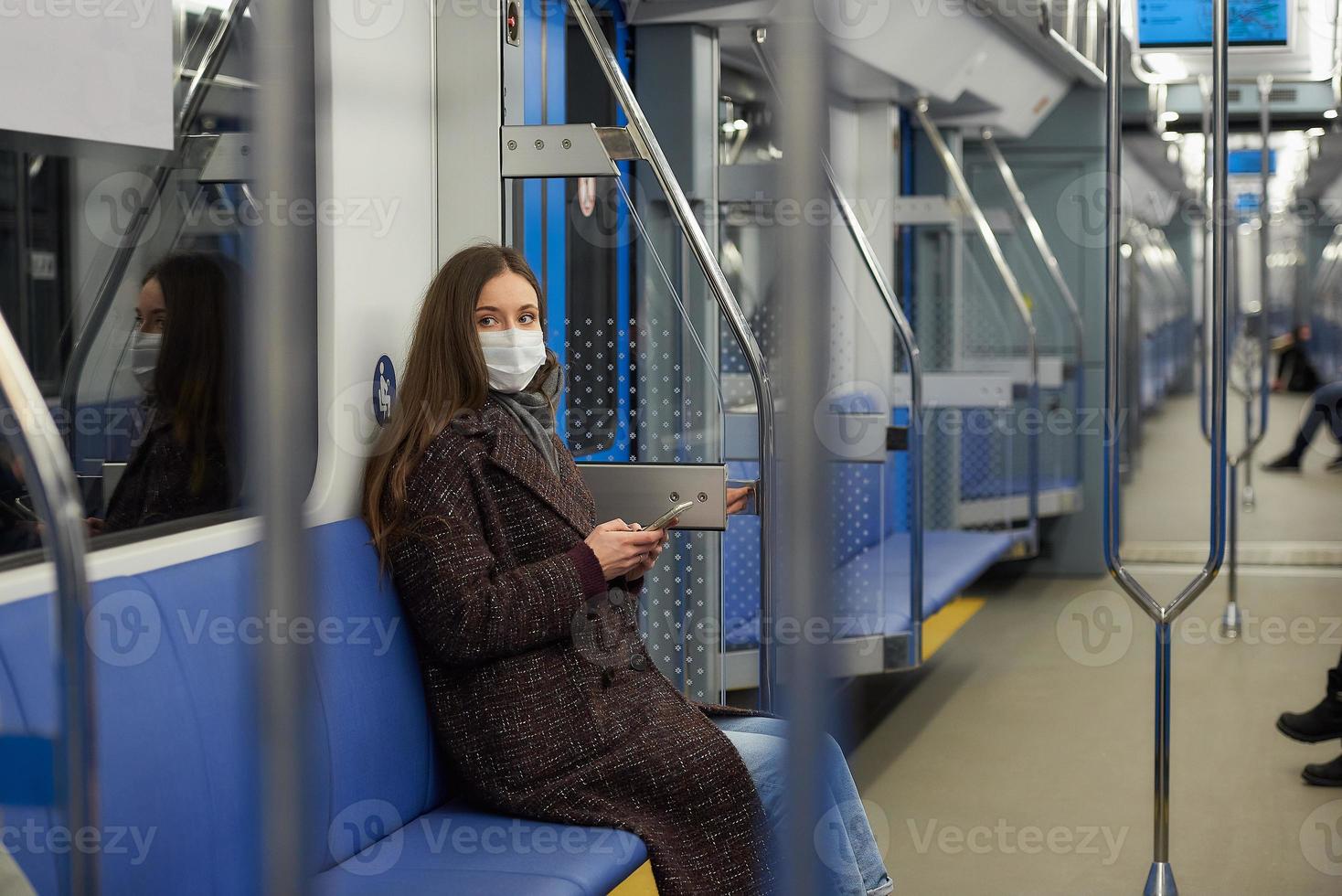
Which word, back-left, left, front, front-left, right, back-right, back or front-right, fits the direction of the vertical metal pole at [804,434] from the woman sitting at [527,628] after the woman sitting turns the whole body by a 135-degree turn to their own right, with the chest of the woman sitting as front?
left

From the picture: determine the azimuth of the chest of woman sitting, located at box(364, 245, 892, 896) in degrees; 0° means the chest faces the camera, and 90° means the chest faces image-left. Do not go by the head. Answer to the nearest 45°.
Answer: approximately 315°

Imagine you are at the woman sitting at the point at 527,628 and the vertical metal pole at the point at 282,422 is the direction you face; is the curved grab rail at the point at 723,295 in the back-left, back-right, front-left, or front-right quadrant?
back-left

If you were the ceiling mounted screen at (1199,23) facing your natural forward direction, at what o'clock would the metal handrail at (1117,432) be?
The metal handrail is roughly at 12 o'clock from the ceiling mounted screen.

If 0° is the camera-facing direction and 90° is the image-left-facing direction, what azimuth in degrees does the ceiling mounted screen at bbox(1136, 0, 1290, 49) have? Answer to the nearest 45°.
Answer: approximately 0°

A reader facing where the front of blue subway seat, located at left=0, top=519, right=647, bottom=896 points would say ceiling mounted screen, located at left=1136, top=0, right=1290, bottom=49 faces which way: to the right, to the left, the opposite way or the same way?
to the right

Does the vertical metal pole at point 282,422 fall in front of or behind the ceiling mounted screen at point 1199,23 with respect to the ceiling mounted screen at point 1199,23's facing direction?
in front

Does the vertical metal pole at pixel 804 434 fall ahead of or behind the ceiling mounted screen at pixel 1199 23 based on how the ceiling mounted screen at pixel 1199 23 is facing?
ahead

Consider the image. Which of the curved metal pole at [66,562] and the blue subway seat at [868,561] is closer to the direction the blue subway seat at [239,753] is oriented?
the curved metal pole

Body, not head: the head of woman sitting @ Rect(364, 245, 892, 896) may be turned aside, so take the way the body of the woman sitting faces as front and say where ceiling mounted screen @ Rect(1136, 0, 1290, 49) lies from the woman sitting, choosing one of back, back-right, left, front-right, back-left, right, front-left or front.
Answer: left

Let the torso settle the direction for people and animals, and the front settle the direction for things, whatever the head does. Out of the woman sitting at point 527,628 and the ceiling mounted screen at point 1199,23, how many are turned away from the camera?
0

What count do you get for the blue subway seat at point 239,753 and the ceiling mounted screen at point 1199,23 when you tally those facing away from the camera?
0

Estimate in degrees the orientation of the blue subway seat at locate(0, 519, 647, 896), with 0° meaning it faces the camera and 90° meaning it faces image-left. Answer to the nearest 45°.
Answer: approximately 315°

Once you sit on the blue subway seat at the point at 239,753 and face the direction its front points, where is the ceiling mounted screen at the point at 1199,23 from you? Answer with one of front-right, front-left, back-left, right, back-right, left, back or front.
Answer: left
